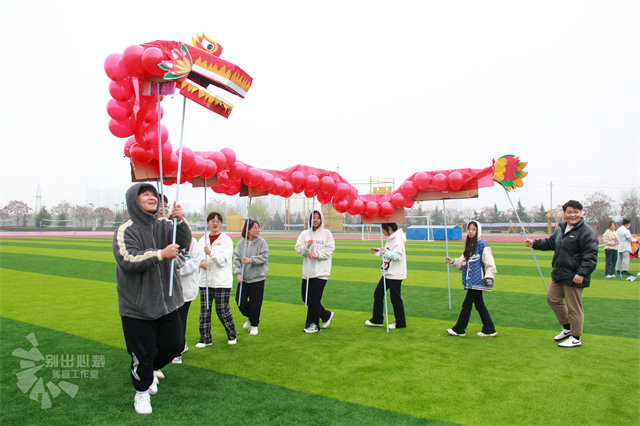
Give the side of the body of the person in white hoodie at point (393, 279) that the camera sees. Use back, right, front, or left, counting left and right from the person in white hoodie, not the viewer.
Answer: left

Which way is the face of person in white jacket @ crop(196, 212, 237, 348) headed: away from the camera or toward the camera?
toward the camera

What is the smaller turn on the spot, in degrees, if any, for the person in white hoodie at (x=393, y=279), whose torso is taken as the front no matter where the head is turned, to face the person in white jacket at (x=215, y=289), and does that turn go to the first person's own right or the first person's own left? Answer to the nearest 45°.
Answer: approximately 45° to the first person's own left

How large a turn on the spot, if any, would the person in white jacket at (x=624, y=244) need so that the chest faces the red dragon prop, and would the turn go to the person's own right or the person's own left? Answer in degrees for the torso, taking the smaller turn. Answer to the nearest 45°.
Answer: approximately 90° to the person's own right

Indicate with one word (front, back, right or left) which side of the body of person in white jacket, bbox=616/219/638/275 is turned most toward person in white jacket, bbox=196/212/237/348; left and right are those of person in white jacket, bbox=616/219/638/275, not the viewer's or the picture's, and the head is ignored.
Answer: right

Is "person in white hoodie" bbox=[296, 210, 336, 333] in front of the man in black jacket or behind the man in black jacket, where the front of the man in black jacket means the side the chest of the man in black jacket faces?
in front

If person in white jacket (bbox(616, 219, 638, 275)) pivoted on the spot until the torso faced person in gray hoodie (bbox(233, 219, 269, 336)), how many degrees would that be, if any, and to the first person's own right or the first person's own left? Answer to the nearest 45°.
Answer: approximately 135° to the first person's own right
